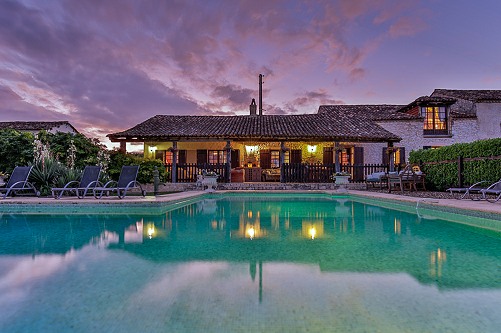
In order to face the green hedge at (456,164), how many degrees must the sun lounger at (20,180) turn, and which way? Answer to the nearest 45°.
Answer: approximately 90° to its left

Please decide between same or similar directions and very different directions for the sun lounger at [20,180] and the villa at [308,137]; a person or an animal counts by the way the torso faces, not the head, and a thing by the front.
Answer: same or similar directions

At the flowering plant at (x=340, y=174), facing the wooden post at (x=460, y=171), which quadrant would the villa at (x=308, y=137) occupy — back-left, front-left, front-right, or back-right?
back-left

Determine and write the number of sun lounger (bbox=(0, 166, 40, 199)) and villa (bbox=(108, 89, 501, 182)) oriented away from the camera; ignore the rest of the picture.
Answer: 0

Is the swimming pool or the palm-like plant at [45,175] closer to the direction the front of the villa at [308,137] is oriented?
the swimming pool

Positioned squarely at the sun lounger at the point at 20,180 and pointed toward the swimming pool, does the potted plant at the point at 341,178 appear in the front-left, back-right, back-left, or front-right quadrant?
front-left

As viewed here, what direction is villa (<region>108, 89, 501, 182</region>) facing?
toward the camera

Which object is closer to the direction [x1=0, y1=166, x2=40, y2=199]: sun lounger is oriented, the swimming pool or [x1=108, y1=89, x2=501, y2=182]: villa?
the swimming pool

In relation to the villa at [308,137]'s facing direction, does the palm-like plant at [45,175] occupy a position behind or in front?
in front

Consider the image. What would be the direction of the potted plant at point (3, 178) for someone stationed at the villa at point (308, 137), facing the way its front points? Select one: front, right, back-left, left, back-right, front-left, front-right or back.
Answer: front-right

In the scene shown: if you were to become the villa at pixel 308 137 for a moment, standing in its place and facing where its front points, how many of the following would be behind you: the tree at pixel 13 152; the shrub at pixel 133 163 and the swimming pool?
0
